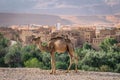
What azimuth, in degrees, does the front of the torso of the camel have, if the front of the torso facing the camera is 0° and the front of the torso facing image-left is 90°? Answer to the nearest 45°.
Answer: approximately 90°

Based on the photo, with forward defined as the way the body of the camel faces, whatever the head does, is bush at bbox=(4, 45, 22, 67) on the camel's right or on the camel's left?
on the camel's right
